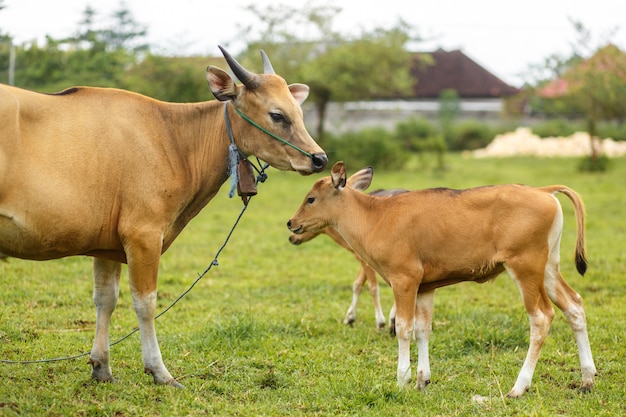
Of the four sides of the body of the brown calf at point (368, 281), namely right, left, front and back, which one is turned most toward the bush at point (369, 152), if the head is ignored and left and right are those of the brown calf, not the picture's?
right

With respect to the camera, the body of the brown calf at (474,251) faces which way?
to the viewer's left

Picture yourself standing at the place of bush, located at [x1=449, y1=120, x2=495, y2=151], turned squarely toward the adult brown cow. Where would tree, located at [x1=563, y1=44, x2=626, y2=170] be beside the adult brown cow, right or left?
left

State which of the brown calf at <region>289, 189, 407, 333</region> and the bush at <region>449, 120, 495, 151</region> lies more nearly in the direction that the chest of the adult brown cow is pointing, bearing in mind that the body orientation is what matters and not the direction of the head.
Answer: the brown calf

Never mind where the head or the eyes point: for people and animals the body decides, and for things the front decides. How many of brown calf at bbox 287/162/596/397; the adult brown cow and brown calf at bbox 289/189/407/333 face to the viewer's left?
2

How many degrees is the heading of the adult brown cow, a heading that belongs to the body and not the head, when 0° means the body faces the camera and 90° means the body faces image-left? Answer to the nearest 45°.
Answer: approximately 270°

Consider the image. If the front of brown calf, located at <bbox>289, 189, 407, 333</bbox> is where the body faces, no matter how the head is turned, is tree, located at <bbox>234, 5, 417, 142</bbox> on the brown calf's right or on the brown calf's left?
on the brown calf's right

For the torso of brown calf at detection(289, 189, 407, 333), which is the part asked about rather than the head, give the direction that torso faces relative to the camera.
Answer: to the viewer's left

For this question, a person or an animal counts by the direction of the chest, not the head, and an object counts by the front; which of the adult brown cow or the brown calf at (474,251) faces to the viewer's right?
the adult brown cow

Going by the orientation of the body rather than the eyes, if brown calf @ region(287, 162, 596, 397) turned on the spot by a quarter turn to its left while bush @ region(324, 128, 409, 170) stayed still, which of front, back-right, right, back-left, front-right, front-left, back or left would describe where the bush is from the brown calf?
back

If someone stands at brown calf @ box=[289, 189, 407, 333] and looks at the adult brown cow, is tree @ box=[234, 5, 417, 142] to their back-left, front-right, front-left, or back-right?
back-right

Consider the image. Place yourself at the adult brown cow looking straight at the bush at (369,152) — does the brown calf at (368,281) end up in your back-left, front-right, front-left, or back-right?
front-right

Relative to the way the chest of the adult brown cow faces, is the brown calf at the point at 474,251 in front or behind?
in front

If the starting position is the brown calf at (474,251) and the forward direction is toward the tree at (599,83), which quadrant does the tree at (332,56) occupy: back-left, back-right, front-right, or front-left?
front-left

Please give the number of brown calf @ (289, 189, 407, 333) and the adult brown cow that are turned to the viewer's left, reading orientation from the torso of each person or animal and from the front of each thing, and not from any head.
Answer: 1
